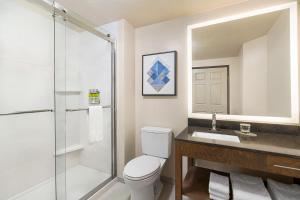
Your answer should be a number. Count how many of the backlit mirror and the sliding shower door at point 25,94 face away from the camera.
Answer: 0

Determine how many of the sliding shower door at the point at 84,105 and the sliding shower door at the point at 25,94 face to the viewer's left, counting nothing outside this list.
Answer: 0

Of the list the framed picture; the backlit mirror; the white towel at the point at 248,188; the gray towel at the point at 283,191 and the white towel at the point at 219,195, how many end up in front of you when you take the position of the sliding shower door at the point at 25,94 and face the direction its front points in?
5

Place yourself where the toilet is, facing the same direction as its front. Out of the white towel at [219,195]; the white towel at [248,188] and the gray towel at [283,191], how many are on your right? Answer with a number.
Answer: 0

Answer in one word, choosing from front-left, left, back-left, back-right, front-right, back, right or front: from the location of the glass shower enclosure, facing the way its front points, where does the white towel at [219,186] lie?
front

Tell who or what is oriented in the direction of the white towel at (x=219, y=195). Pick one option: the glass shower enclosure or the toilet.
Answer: the glass shower enclosure

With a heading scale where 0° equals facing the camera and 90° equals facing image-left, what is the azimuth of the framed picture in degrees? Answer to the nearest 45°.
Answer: approximately 45°

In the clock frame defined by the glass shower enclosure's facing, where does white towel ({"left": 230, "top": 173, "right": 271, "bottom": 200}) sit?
The white towel is roughly at 12 o'clock from the glass shower enclosure.

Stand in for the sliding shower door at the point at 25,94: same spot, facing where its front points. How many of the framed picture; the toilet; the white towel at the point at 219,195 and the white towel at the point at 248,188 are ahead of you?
4

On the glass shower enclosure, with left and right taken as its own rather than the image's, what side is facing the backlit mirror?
front

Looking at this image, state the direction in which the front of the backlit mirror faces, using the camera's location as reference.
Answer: facing the viewer and to the left of the viewer

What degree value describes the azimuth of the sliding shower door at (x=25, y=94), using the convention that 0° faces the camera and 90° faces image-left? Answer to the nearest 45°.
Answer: approximately 315°

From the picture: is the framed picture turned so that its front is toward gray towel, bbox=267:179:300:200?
no

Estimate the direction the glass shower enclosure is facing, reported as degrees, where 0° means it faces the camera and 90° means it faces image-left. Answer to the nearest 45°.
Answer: approximately 315°

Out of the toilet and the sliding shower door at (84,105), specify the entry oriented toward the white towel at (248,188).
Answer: the sliding shower door

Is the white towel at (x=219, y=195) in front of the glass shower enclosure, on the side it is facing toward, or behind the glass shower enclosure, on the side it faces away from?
in front

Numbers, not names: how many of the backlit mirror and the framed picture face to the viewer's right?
0

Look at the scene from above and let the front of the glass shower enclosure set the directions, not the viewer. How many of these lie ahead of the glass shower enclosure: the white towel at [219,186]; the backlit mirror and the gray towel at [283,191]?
3
